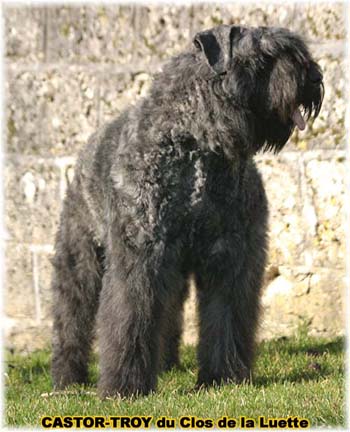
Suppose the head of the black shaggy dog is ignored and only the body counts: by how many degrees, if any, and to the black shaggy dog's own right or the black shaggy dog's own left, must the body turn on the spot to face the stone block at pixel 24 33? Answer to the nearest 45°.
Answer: approximately 180°

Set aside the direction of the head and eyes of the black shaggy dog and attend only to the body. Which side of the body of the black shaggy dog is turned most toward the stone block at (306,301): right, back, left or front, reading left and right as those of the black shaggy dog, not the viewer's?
left

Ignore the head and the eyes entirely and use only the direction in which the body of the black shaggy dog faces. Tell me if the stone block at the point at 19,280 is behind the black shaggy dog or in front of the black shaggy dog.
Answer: behind

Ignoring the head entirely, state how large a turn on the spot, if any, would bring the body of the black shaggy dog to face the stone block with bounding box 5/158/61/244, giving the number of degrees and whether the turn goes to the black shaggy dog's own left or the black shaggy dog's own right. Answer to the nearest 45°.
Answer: approximately 180°

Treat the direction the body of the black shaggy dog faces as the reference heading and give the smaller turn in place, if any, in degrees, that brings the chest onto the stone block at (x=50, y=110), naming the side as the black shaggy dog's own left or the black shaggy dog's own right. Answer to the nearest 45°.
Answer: approximately 180°

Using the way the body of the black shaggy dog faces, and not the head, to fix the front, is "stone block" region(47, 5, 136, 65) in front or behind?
behind

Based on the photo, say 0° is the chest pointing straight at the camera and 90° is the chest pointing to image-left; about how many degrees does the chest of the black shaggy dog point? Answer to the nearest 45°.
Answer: approximately 315°
